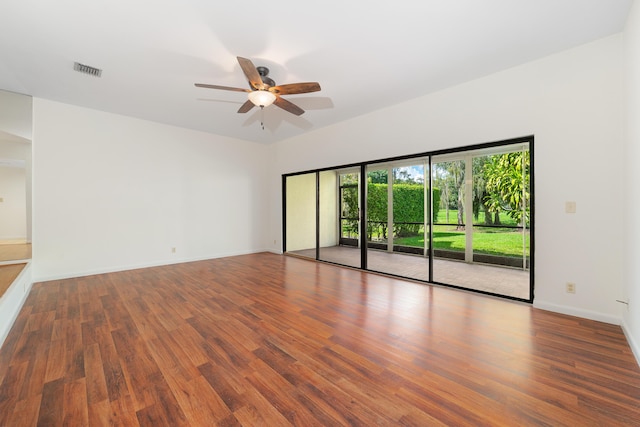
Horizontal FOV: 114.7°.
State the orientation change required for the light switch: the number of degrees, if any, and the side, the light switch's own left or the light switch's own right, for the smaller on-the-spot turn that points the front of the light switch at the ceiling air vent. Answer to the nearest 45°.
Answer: approximately 45° to the light switch's own right

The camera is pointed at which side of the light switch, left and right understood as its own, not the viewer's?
front

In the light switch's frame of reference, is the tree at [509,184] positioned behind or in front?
behind

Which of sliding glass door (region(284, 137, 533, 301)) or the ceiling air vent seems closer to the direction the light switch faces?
the ceiling air vent

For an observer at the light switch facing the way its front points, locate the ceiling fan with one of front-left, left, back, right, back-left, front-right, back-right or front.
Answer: front-right

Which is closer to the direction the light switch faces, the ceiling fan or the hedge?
the ceiling fan

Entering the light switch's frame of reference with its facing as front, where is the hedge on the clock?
The hedge is roughly at 4 o'clock from the light switch.

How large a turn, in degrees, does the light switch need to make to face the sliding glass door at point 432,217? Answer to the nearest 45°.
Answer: approximately 135° to its right

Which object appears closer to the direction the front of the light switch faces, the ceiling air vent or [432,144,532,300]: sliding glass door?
the ceiling air vent

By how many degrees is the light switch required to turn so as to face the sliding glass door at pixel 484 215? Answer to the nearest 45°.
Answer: approximately 135° to its right
